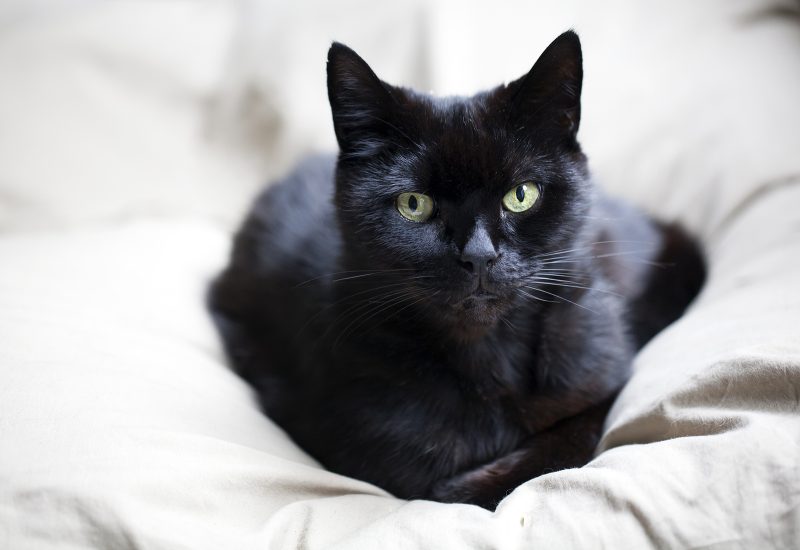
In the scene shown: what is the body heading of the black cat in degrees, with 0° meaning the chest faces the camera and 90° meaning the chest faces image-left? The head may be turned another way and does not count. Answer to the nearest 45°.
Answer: approximately 0°
